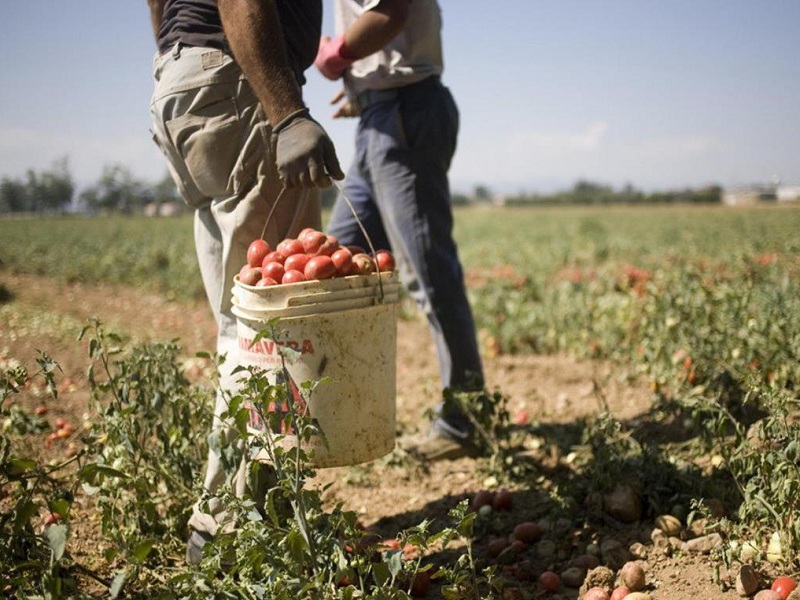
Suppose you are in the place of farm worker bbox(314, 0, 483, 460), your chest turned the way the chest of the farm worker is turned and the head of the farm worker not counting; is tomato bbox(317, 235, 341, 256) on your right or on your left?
on your left

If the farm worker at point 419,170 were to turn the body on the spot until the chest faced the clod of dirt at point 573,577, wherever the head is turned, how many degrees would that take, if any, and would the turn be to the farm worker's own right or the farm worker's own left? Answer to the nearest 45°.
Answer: approximately 90° to the farm worker's own left

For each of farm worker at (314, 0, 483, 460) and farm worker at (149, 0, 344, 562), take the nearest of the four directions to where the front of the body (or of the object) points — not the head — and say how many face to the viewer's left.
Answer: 1

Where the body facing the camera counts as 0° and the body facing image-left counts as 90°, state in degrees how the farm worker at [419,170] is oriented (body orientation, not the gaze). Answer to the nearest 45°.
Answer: approximately 90°

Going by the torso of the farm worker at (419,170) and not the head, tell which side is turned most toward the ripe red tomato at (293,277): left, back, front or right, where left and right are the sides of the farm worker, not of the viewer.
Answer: left

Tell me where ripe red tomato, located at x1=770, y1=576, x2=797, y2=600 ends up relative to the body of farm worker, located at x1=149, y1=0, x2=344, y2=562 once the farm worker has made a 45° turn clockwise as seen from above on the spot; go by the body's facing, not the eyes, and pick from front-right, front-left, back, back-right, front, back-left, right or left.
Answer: front-right

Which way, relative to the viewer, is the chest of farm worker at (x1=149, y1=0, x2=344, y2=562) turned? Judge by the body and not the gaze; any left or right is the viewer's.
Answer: facing away from the viewer and to the right of the viewer

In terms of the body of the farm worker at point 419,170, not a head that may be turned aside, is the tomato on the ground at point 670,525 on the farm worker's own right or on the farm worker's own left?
on the farm worker's own left
